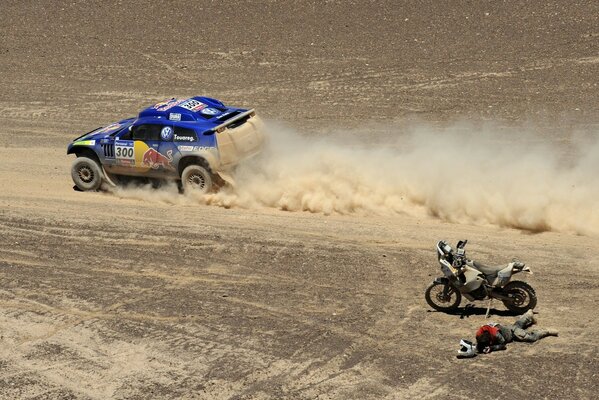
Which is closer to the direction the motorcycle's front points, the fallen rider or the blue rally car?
the blue rally car

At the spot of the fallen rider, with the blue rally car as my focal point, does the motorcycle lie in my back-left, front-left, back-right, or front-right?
front-right

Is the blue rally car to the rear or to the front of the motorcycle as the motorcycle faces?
to the front

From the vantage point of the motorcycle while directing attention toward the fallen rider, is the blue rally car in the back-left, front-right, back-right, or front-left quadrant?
back-right

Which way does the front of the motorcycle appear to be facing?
to the viewer's left
